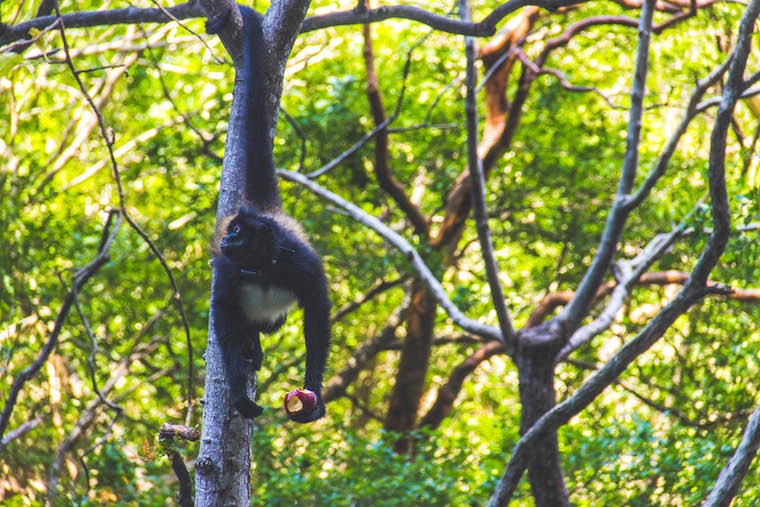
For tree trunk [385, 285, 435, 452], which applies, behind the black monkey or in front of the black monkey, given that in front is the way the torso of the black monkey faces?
behind

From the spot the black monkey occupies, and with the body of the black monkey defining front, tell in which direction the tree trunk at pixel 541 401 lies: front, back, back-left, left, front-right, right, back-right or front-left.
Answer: back

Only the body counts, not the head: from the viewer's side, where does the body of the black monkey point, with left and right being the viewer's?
facing the viewer and to the left of the viewer
